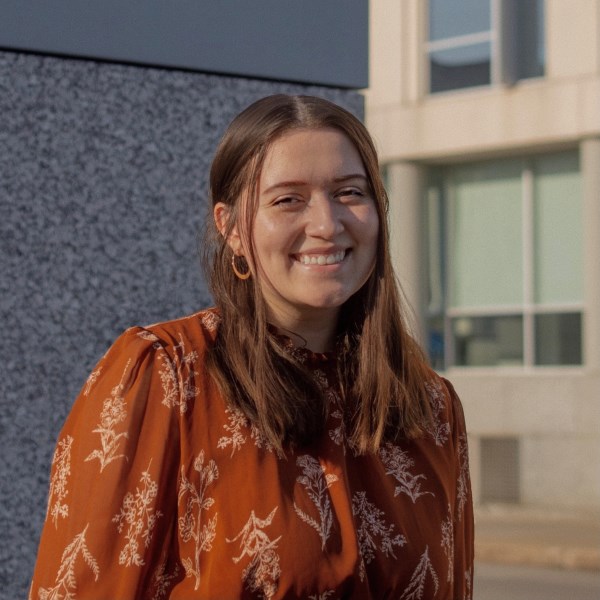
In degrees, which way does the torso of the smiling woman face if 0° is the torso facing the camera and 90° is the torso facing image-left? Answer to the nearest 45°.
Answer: approximately 315°

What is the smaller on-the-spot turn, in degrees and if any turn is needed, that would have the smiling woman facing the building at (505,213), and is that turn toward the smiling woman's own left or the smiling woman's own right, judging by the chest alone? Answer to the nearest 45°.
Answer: approximately 135° to the smiling woman's own left

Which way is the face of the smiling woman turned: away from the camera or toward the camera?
toward the camera
